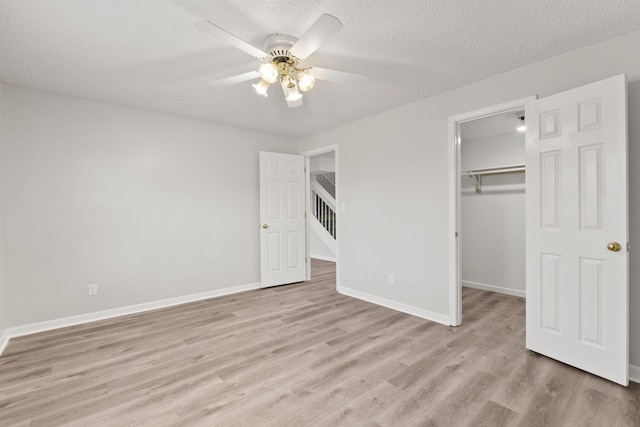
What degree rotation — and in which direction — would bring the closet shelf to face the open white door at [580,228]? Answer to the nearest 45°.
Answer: approximately 45° to its left

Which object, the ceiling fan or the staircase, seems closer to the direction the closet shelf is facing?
the ceiling fan

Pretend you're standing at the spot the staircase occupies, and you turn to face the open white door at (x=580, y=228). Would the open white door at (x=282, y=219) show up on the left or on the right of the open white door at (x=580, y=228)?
right

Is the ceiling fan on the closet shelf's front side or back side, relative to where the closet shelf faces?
on the front side

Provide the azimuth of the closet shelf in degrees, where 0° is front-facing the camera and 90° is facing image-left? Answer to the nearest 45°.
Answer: approximately 45°

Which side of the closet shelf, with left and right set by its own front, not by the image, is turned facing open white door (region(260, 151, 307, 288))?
front

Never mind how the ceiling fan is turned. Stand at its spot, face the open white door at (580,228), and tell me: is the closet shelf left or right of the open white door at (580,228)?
left

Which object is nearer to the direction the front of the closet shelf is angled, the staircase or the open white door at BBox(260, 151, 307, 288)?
the open white door

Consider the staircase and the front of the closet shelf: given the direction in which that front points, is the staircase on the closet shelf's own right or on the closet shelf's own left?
on the closet shelf's own right
